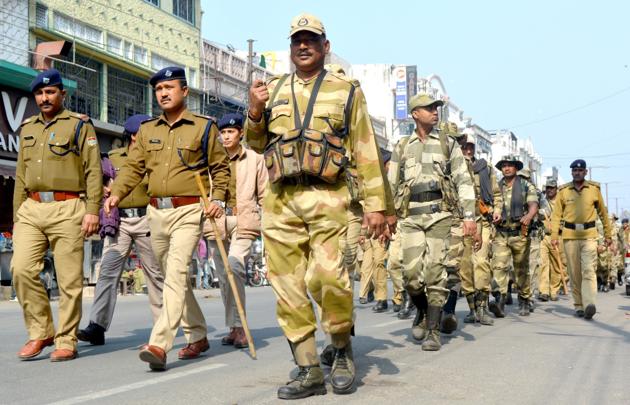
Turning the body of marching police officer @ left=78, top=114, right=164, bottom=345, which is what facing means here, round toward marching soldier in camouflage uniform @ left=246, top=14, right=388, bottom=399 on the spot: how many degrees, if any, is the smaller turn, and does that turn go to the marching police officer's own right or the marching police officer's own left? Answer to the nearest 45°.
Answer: approximately 90° to the marching police officer's own left

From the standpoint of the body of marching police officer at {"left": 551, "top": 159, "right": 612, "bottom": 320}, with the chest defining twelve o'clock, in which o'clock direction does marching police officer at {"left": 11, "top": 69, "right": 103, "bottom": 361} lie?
marching police officer at {"left": 11, "top": 69, "right": 103, "bottom": 361} is roughly at 1 o'clock from marching police officer at {"left": 551, "top": 159, "right": 612, "bottom": 320}.

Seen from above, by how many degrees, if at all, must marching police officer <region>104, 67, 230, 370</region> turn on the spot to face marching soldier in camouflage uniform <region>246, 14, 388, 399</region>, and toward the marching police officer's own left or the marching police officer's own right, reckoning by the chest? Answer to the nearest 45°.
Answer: approximately 90° to the marching police officer's own left

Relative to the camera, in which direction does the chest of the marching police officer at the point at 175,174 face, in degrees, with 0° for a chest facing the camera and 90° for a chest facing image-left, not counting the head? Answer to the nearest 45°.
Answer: approximately 45°

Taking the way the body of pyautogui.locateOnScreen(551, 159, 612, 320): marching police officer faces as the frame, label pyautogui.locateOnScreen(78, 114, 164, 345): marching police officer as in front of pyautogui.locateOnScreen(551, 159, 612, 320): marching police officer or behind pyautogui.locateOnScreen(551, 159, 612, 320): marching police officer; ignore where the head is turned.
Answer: in front

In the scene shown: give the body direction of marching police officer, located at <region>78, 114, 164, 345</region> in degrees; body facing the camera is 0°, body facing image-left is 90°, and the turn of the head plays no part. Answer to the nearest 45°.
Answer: approximately 45°

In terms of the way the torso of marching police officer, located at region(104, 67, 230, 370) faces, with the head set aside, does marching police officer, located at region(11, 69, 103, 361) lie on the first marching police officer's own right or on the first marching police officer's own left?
on the first marching police officer's own right

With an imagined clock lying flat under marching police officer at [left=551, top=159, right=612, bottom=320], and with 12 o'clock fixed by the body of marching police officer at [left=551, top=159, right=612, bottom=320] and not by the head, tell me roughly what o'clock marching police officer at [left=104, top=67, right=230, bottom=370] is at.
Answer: marching police officer at [left=104, top=67, right=230, bottom=370] is roughly at 1 o'clock from marching police officer at [left=551, top=159, right=612, bottom=320].
